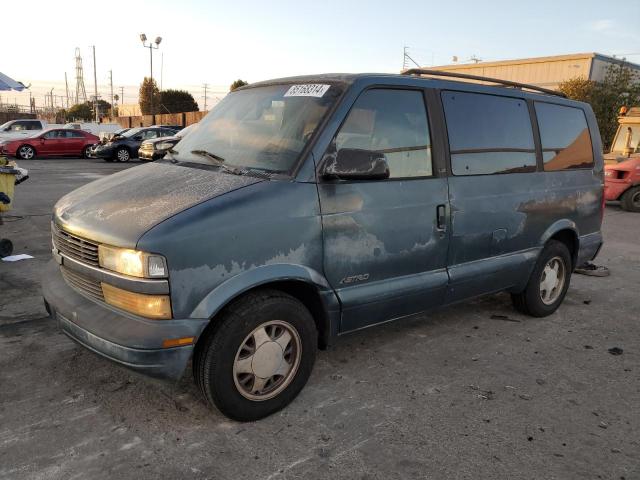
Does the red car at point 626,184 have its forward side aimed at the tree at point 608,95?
no

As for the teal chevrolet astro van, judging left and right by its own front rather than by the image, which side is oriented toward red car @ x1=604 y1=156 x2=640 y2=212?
back

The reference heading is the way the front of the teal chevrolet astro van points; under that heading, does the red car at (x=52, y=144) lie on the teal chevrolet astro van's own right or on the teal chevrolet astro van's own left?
on the teal chevrolet astro van's own right

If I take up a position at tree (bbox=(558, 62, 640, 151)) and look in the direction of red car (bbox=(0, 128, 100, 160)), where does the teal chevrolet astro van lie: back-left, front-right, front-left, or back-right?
front-left

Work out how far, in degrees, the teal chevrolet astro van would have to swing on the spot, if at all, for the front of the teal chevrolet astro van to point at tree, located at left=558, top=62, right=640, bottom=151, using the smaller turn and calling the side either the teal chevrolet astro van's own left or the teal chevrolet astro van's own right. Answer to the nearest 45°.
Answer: approximately 180°

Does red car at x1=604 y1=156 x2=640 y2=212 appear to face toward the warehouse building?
no

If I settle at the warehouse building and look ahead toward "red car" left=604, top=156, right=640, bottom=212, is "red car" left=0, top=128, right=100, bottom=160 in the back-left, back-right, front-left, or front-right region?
front-right

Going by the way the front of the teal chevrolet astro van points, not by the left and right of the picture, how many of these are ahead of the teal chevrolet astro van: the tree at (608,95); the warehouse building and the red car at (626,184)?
0
